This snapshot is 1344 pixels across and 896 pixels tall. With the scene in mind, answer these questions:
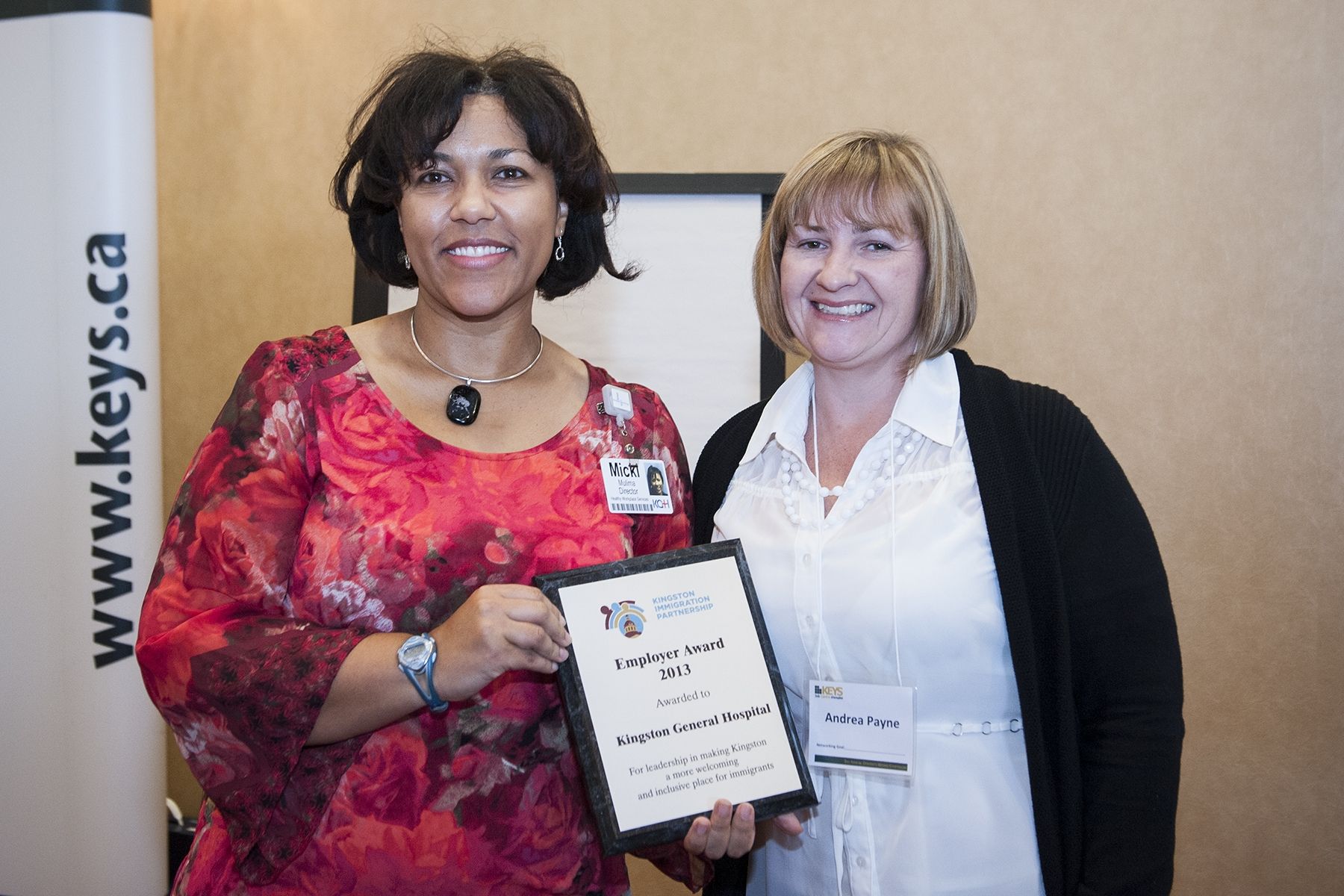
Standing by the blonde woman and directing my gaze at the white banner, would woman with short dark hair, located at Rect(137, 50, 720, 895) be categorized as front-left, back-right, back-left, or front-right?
front-left

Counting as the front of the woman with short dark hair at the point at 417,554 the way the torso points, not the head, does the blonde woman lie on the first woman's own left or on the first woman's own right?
on the first woman's own left

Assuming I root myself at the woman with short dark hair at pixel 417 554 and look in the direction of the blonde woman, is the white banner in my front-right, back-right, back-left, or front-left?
back-left

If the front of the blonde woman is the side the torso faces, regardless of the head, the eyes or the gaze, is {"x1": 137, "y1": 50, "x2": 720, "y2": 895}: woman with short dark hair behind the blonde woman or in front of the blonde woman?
in front

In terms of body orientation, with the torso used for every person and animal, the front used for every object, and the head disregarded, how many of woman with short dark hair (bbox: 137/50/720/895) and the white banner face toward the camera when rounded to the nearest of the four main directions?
2

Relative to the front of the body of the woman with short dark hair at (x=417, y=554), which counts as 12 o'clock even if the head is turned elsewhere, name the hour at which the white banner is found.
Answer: The white banner is roughly at 5 o'clock from the woman with short dark hair.

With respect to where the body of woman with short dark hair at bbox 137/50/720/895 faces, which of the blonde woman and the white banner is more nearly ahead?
the blonde woman

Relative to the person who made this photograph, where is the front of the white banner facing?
facing the viewer

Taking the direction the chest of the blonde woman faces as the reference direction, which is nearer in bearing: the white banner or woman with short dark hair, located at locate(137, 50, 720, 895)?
the woman with short dark hair

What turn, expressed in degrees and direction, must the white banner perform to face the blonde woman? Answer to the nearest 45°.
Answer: approximately 45° to its left

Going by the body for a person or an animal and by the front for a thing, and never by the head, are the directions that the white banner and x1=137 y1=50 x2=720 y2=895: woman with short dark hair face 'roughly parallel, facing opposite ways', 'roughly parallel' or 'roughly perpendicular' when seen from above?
roughly parallel

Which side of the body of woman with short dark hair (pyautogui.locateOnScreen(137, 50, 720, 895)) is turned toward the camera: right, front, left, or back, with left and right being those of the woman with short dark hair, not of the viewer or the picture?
front

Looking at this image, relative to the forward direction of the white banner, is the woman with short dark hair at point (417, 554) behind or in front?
in front
